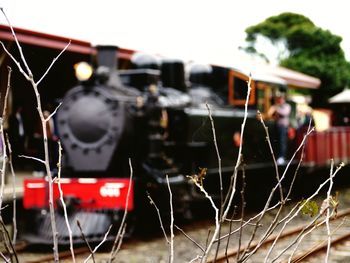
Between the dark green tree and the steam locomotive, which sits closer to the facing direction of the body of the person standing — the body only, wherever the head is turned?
the steam locomotive

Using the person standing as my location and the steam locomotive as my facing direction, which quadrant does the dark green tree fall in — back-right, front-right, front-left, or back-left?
back-right

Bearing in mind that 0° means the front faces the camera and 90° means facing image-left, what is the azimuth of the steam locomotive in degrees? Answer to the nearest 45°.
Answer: approximately 45°

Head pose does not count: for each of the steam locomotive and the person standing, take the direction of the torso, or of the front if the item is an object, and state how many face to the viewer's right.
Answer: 0

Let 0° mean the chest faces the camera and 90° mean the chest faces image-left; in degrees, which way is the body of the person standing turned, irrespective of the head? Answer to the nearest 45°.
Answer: approximately 45°

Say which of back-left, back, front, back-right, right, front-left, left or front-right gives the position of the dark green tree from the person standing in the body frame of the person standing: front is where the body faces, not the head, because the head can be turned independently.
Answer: back-right

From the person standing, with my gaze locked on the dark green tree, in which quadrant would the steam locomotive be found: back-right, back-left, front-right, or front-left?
back-left
